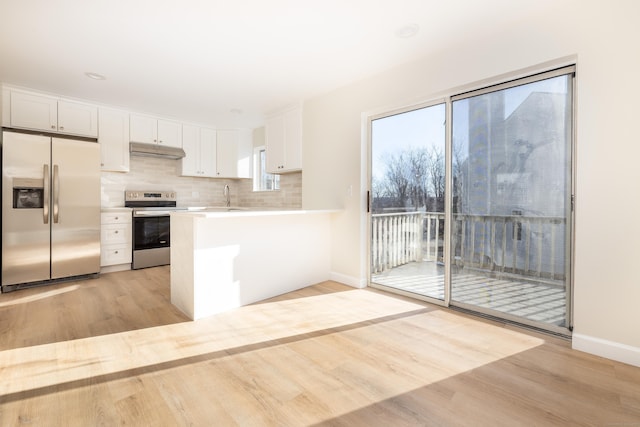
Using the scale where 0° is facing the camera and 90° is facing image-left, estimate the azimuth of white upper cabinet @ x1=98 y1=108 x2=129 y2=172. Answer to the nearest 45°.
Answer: approximately 0°

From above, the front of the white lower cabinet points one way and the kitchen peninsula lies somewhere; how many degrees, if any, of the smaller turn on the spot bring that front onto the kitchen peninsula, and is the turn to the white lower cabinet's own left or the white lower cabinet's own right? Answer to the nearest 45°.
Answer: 0° — it already faces it

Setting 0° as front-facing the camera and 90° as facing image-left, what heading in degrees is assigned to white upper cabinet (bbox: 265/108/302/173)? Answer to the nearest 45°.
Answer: approximately 45°

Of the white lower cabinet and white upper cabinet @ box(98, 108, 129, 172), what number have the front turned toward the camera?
2

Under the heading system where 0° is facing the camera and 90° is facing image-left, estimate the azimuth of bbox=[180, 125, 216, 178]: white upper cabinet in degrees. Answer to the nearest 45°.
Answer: approximately 315°

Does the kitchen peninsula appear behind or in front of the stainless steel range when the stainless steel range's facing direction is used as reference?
in front

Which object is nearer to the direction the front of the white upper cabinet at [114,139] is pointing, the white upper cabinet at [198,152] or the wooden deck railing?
the wooden deck railing

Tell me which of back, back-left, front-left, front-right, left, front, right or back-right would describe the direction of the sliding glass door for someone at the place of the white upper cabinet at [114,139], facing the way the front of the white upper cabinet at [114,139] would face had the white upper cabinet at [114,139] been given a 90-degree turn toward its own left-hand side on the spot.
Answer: front-right

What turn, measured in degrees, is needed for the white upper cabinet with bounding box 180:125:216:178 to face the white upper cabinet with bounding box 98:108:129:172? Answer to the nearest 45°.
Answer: approximately 90° to its right

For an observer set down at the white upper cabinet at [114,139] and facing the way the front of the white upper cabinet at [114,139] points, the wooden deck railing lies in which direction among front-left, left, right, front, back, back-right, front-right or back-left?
front-left

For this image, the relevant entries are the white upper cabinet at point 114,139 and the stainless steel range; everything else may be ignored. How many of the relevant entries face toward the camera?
2
